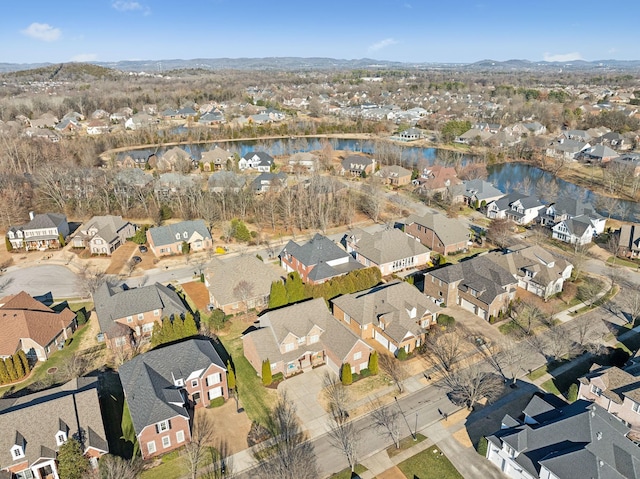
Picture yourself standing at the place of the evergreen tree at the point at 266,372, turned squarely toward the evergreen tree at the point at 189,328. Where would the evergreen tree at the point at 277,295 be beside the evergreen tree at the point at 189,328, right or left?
right

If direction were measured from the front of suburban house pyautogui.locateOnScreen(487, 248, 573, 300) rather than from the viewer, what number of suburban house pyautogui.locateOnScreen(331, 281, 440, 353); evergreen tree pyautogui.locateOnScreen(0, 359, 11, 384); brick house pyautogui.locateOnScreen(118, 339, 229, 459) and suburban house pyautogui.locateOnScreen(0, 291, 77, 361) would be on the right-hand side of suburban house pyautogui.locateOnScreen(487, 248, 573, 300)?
4

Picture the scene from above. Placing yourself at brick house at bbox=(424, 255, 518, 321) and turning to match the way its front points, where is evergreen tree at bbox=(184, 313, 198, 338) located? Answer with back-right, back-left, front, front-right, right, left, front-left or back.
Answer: right

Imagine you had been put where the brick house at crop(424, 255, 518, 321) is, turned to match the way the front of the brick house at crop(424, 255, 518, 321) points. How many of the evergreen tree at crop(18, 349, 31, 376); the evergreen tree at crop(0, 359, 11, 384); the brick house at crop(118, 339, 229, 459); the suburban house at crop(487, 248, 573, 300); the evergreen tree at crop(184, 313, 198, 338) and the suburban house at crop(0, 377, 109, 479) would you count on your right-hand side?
5

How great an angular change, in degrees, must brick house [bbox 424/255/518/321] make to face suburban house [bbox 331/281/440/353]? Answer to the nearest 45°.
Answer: approximately 90° to its right

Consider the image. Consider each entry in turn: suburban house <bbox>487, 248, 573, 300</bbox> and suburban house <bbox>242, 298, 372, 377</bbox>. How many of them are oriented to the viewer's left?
0

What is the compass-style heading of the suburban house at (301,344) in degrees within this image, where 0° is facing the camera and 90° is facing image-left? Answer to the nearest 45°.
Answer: approximately 315°

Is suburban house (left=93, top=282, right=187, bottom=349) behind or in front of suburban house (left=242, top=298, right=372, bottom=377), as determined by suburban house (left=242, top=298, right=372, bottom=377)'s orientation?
behind

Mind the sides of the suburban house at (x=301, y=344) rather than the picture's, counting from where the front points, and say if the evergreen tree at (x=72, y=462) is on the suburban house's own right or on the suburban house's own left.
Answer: on the suburban house's own right

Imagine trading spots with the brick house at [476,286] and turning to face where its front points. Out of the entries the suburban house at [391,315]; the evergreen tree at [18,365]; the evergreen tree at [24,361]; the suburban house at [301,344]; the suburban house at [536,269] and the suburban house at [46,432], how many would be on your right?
5

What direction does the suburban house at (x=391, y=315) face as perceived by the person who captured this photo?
facing the viewer and to the right of the viewer

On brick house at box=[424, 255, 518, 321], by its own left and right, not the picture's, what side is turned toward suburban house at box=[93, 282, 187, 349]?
right

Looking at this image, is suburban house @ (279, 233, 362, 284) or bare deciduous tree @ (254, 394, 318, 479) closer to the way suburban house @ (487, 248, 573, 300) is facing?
the bare deciduous tree

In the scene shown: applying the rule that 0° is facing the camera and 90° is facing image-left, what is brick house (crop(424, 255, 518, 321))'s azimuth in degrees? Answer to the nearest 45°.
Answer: approximately 315°

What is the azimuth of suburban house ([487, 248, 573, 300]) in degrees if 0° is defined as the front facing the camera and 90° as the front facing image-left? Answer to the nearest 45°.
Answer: approximately 315°
